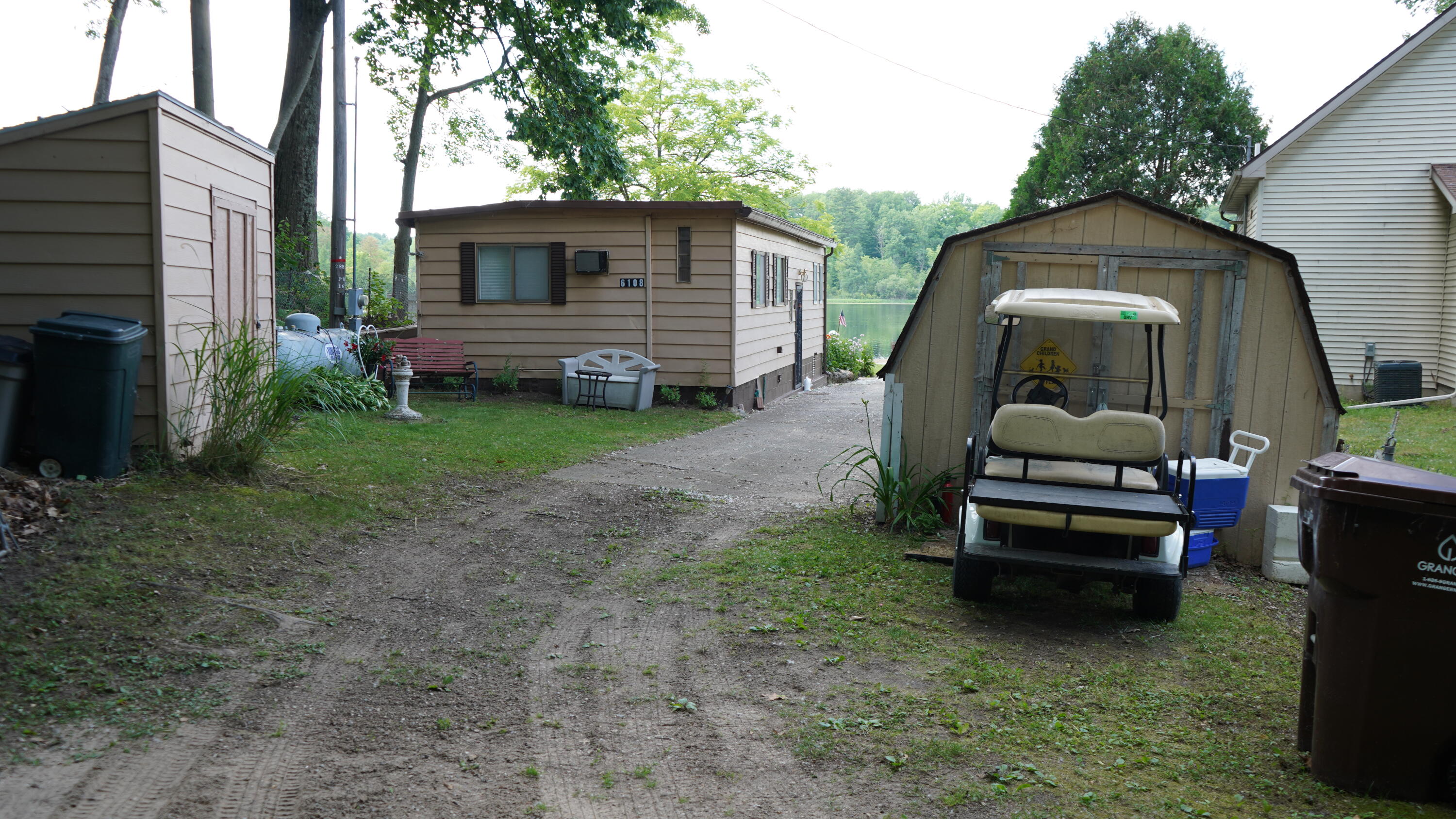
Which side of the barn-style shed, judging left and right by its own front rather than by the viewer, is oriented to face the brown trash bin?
front

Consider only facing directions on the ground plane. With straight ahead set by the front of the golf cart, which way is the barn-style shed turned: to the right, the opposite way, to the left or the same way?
the opposite way

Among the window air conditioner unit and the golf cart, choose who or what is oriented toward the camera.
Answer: the window air conditioner unit

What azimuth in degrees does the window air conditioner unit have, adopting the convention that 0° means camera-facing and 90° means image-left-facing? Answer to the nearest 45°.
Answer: approximately 0°

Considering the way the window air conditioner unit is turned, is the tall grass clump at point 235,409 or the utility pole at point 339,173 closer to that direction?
the tall grass clump

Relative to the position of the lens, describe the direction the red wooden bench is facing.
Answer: facing the viewer

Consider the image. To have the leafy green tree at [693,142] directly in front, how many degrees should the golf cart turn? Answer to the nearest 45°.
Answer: approximately 45° to its left

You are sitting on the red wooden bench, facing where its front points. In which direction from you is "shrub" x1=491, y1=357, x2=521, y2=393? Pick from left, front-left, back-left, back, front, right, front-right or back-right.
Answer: left

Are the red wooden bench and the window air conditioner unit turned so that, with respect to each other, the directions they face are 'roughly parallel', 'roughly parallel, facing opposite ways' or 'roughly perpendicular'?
roughly parallel

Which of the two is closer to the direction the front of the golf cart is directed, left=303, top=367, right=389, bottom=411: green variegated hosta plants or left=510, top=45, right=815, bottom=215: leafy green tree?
the leafy green tree

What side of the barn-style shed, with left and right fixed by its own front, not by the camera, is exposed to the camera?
front

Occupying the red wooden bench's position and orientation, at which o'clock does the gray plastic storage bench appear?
The gray plastic storage bench is roughly at 10 o'clock from the red wooden bench.

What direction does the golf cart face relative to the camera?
away from the camera

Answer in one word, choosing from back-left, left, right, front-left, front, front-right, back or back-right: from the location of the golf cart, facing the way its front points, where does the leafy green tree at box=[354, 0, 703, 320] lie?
front-left

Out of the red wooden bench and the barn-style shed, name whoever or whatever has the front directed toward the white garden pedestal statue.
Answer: the red wooden bench

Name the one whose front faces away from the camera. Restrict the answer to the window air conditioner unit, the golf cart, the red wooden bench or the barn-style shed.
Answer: the golf cart

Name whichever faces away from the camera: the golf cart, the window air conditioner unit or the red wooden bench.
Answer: the golf cart

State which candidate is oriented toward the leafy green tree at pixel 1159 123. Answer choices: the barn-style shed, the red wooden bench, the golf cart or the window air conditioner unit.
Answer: the golf cart

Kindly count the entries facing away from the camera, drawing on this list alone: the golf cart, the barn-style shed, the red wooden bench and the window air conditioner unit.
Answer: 1
